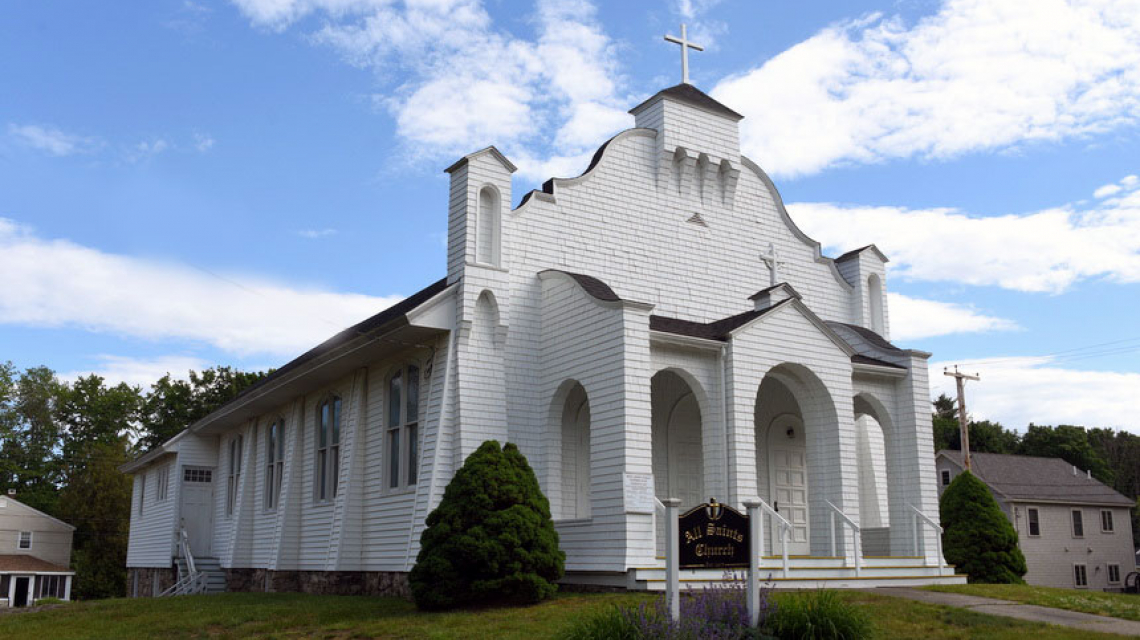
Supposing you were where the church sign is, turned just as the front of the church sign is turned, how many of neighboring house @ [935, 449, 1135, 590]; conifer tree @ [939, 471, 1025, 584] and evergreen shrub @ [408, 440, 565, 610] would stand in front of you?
0

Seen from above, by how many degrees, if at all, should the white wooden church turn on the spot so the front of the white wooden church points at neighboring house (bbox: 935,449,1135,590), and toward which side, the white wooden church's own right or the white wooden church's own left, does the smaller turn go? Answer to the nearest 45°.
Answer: approximately 90° to the white wooden church's own left

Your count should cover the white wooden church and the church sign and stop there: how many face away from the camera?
0

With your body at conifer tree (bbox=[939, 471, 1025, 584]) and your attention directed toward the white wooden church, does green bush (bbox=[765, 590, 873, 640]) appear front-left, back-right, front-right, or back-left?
front-left

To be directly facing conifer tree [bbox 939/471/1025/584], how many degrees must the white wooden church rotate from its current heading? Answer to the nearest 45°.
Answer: approximately 45° to its left

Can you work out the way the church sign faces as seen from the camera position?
facing the viewer

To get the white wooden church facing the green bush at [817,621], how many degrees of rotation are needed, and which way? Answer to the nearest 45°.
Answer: approximately 45° to its right

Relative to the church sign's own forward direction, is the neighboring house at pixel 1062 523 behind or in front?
behind

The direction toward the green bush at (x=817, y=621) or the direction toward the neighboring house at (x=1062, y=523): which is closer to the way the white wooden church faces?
the green bush

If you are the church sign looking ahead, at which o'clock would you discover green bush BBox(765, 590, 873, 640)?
The green bush is roughly at 10 o'clock from the church sign.

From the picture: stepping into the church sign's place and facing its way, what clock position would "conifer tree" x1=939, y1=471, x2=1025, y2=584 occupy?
The conifer tree is roughly at 7 o'clock from the church sign.

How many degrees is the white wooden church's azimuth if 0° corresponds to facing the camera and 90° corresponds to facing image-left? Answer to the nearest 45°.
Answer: approximately 315°
